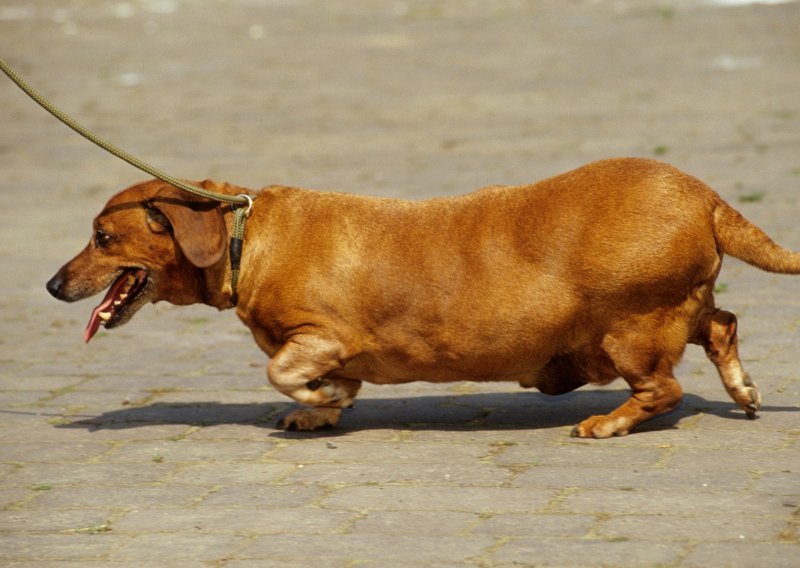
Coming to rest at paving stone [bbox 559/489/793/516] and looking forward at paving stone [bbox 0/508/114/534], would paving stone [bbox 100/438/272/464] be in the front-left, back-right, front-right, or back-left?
front-right

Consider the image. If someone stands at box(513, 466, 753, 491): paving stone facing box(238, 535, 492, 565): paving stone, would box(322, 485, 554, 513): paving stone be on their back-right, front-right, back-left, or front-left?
front-right

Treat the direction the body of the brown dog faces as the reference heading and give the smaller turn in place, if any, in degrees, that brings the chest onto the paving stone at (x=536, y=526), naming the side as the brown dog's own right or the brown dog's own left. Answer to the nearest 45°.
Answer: approximately 90° to the brown dog's own left

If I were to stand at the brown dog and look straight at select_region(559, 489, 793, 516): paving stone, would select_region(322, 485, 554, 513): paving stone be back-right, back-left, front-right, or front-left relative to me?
front-right

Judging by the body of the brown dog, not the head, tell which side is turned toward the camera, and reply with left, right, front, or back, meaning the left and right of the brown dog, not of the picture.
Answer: left

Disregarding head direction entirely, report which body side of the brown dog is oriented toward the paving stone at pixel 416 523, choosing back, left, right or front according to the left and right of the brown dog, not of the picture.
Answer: left

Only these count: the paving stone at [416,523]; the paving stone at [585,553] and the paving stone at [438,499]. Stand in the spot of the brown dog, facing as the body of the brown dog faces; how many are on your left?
3

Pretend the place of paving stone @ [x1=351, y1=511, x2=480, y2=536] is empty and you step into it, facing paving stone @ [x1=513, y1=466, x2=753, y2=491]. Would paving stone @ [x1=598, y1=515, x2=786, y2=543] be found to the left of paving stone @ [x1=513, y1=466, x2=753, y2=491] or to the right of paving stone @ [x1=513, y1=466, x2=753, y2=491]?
right

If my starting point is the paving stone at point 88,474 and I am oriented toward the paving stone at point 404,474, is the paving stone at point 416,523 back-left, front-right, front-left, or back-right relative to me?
front-right

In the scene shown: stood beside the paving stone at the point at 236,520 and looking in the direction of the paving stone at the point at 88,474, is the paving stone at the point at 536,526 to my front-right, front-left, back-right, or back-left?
back-right

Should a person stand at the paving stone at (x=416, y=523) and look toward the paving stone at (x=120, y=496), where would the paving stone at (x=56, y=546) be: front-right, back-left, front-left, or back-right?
front-left
